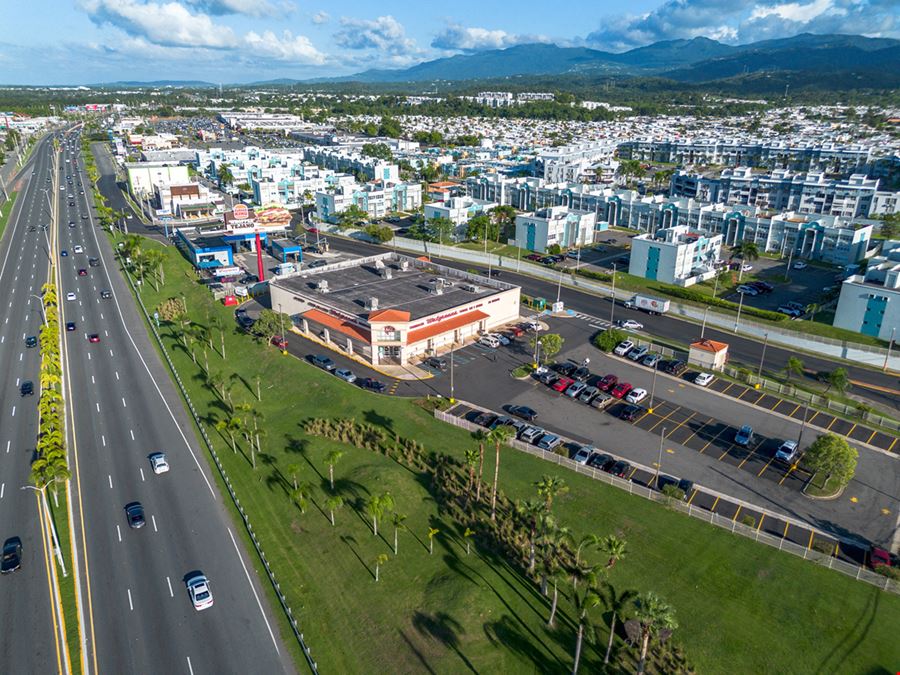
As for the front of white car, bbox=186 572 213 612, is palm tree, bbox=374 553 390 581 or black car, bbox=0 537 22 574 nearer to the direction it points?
the black car

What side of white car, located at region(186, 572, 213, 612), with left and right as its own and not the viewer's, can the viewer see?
back

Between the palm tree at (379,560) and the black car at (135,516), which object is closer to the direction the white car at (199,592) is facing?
the black car

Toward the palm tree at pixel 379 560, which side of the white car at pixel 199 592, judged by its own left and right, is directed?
right

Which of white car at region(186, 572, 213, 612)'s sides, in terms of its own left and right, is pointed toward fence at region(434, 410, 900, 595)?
right

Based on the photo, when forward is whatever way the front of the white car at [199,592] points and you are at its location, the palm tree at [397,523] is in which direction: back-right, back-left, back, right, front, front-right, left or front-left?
right

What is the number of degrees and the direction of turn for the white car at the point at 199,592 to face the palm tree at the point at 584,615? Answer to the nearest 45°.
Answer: approximately 135° to its right

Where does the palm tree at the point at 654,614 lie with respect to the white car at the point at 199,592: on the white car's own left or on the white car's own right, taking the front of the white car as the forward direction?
on the white car's own right

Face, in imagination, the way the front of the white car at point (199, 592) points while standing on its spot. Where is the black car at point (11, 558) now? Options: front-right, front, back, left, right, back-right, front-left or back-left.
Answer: front-left

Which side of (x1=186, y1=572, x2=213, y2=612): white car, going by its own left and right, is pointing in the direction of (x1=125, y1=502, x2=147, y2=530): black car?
front
